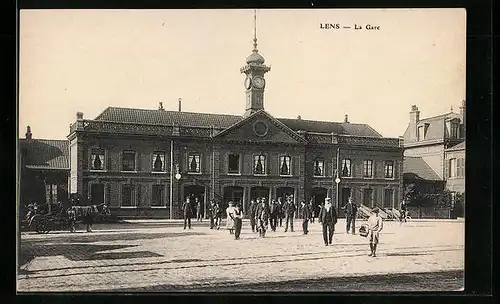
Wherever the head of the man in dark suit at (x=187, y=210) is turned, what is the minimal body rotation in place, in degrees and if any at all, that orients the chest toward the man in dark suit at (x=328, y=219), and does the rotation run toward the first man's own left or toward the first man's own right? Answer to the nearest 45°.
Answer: approximately 90° to the first man's own left

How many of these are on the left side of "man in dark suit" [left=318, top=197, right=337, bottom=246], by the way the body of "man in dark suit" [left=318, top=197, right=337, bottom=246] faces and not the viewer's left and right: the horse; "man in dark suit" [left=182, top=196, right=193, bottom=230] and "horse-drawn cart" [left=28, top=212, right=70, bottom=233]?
0

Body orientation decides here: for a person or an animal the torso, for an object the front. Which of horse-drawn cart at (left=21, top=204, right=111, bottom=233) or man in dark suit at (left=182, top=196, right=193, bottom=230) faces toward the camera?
the man in dark suit

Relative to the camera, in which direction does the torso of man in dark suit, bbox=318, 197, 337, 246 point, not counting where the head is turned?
toward the camera

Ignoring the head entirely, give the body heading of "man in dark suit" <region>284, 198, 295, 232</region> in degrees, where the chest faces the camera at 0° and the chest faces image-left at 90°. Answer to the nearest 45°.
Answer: approximately 0°

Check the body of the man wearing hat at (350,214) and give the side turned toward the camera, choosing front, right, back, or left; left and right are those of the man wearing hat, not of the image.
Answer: front

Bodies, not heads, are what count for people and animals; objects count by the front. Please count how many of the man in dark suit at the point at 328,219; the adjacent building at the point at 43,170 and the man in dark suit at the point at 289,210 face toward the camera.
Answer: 3

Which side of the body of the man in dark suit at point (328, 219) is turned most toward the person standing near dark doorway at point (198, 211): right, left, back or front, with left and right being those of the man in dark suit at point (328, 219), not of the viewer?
right

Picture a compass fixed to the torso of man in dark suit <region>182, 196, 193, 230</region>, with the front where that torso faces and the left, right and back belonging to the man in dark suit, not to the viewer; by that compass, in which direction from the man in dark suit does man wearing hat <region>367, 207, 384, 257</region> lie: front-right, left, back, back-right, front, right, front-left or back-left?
left

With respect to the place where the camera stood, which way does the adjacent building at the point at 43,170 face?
facing the viewer

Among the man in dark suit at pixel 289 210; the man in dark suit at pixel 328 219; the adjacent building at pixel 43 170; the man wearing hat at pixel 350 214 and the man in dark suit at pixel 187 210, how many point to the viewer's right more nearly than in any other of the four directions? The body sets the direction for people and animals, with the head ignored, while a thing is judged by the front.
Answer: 0
